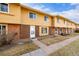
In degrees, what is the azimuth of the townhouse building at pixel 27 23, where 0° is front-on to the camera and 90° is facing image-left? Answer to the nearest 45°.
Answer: approximately 315°

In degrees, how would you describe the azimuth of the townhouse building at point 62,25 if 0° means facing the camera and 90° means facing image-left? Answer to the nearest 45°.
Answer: approximately 315°
